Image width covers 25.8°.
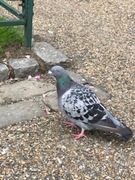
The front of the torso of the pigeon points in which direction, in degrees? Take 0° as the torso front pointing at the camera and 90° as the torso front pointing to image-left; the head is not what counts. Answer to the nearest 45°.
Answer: approximately 90°

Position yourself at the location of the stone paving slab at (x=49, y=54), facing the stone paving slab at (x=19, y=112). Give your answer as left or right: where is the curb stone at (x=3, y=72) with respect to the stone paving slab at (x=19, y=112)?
right

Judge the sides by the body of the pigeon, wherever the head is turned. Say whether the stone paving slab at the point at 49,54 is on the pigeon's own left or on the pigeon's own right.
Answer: on the pigeon's own right
